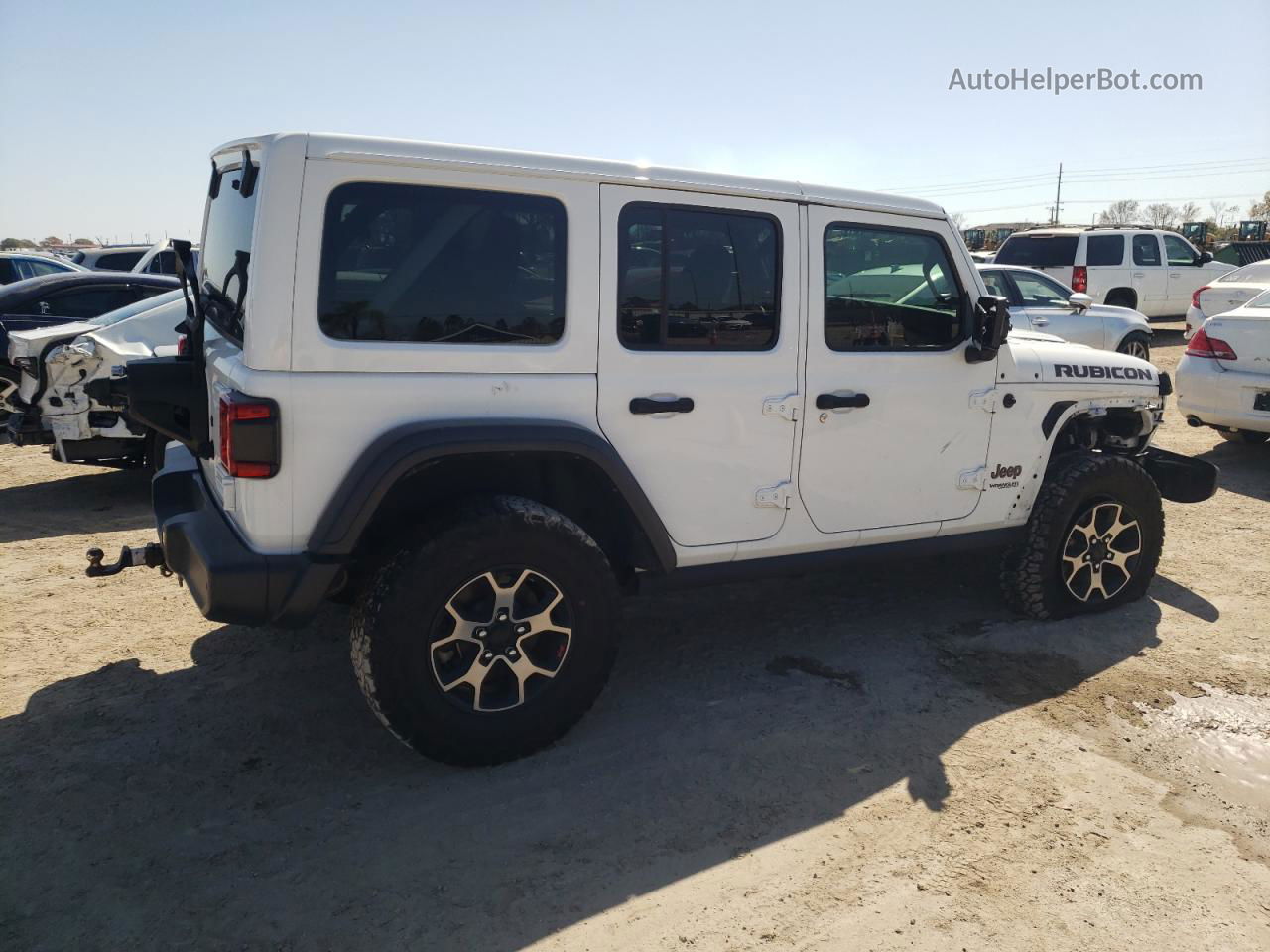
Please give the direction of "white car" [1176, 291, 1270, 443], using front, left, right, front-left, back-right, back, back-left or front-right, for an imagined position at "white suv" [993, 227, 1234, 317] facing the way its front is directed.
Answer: back-right

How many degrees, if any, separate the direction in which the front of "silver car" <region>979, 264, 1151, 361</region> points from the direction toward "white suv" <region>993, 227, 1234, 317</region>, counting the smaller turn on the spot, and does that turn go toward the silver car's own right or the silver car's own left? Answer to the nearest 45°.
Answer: approximately 90° to the silver car's own left

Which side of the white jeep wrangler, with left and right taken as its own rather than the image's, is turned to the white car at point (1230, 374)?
front

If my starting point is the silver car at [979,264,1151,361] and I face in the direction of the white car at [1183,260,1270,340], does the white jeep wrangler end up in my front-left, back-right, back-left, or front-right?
back-right

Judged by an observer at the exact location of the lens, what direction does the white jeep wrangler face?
facing away from the viewer and to the right of the viewer

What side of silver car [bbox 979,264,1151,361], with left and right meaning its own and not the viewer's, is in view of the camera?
right

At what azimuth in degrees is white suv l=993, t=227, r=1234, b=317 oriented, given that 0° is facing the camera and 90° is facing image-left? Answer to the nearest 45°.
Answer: approximately 225°

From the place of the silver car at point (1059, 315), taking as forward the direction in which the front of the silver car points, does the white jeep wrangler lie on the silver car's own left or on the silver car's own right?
on the silver car's own right
